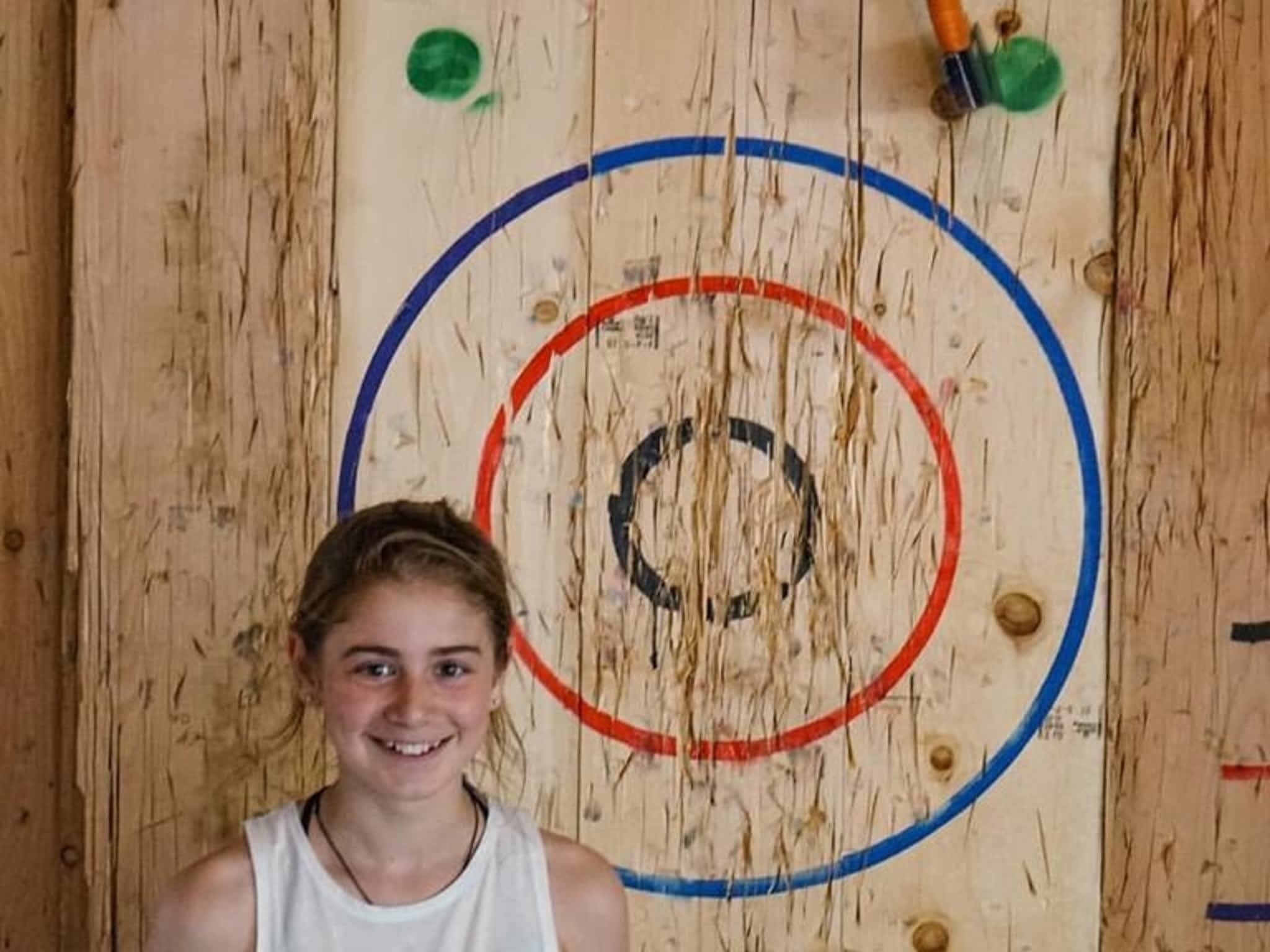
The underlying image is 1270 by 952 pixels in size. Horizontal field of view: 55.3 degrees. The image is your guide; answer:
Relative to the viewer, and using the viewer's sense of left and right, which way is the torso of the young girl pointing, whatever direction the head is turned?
facing the viewer

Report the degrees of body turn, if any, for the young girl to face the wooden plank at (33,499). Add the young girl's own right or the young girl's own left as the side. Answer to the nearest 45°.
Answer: approximately 135° to the young girl's own right

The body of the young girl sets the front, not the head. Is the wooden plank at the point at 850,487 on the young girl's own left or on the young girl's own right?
on the young girl's own left

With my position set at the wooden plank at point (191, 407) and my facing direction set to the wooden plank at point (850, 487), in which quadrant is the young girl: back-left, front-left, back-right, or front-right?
front-right
